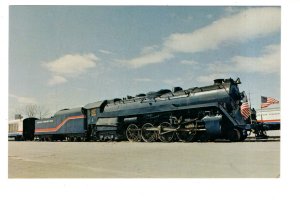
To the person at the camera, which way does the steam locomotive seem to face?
facing the viewer and to the right of the viewer
